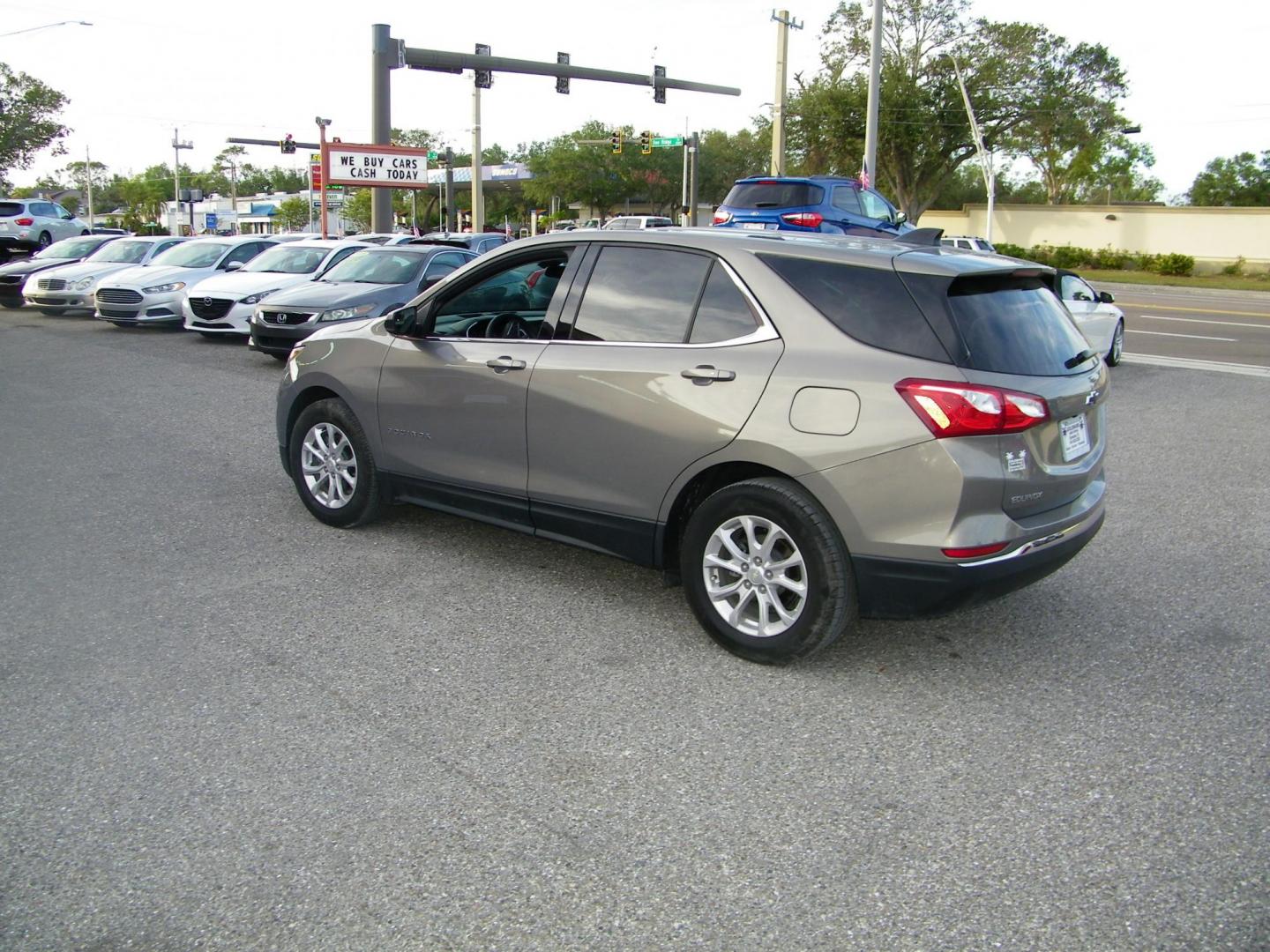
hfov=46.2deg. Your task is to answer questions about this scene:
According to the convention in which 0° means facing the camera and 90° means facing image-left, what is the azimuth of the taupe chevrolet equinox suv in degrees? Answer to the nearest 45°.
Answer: approximately 135°

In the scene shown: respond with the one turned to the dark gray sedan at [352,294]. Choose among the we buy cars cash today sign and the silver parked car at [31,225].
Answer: the we buy cars cash today sign

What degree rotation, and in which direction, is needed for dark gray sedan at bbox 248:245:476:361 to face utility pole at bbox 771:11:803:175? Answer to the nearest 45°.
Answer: approximately 180°

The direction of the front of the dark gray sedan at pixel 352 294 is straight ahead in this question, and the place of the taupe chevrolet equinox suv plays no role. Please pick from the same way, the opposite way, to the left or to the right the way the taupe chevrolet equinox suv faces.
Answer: to the right

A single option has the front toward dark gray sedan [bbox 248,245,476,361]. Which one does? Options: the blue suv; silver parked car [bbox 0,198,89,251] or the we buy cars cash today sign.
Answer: the we buy cars cash today sign

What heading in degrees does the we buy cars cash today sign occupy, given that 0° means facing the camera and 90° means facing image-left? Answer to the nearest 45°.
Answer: approximately 0°

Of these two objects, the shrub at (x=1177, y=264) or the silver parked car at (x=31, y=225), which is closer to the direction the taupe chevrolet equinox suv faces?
the silver parked car

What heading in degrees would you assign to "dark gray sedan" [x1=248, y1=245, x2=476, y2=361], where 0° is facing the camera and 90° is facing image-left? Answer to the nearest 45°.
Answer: approximately 45°

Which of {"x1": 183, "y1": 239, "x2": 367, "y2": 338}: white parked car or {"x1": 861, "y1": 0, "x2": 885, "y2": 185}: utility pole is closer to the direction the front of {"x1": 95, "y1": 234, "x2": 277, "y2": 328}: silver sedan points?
the white parked car
